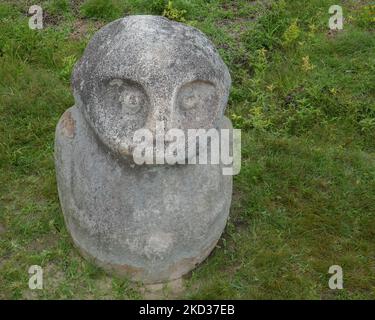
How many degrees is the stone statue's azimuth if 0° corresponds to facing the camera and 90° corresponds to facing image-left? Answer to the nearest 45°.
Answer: approximately 0°
